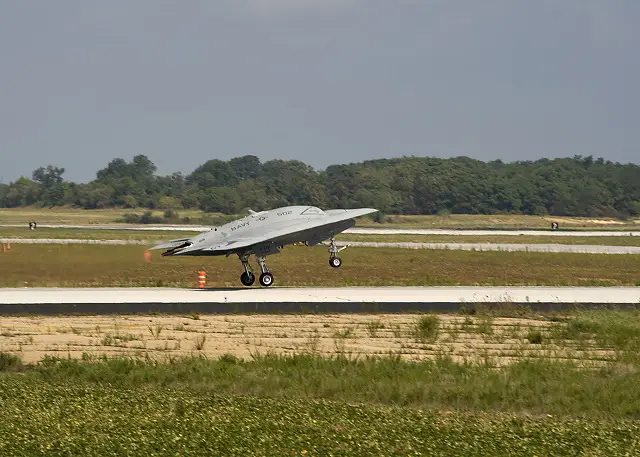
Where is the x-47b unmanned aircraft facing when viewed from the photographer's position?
facing to the right of the viewer
